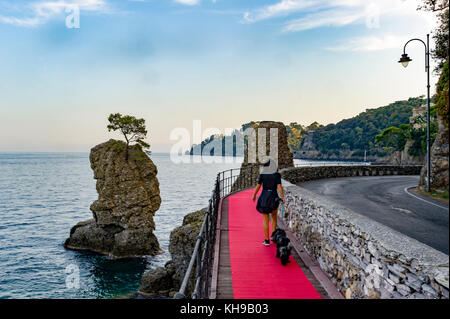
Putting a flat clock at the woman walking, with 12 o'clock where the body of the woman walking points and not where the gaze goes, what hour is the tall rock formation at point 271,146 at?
The tall rock formation is roughly at 12 o'clock from the woman walking.

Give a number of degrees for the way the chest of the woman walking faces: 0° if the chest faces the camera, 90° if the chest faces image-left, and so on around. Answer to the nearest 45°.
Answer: approximately 180°
